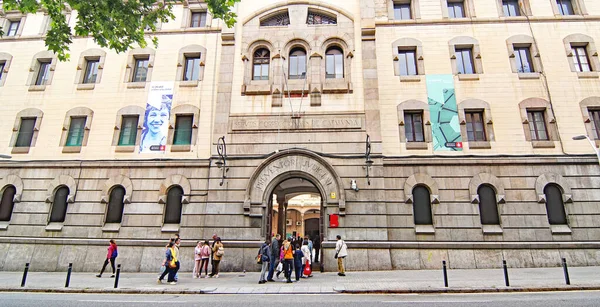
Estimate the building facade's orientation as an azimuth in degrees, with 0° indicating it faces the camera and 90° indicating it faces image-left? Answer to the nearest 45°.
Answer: approximately 0°

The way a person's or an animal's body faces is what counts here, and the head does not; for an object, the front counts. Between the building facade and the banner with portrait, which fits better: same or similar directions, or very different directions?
same or similar directions

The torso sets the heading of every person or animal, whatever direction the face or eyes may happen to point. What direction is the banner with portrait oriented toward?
toward the camera

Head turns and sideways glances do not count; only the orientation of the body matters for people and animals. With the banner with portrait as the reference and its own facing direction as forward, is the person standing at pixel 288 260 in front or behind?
in front
